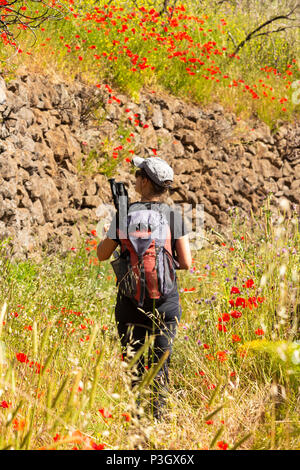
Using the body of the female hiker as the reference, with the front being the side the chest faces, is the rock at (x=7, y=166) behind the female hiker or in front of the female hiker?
in front

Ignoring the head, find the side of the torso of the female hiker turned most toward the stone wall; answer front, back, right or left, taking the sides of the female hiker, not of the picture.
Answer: front

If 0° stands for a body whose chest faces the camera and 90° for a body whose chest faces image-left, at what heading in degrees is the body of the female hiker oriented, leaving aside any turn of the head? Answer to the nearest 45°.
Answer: approximately 180°
